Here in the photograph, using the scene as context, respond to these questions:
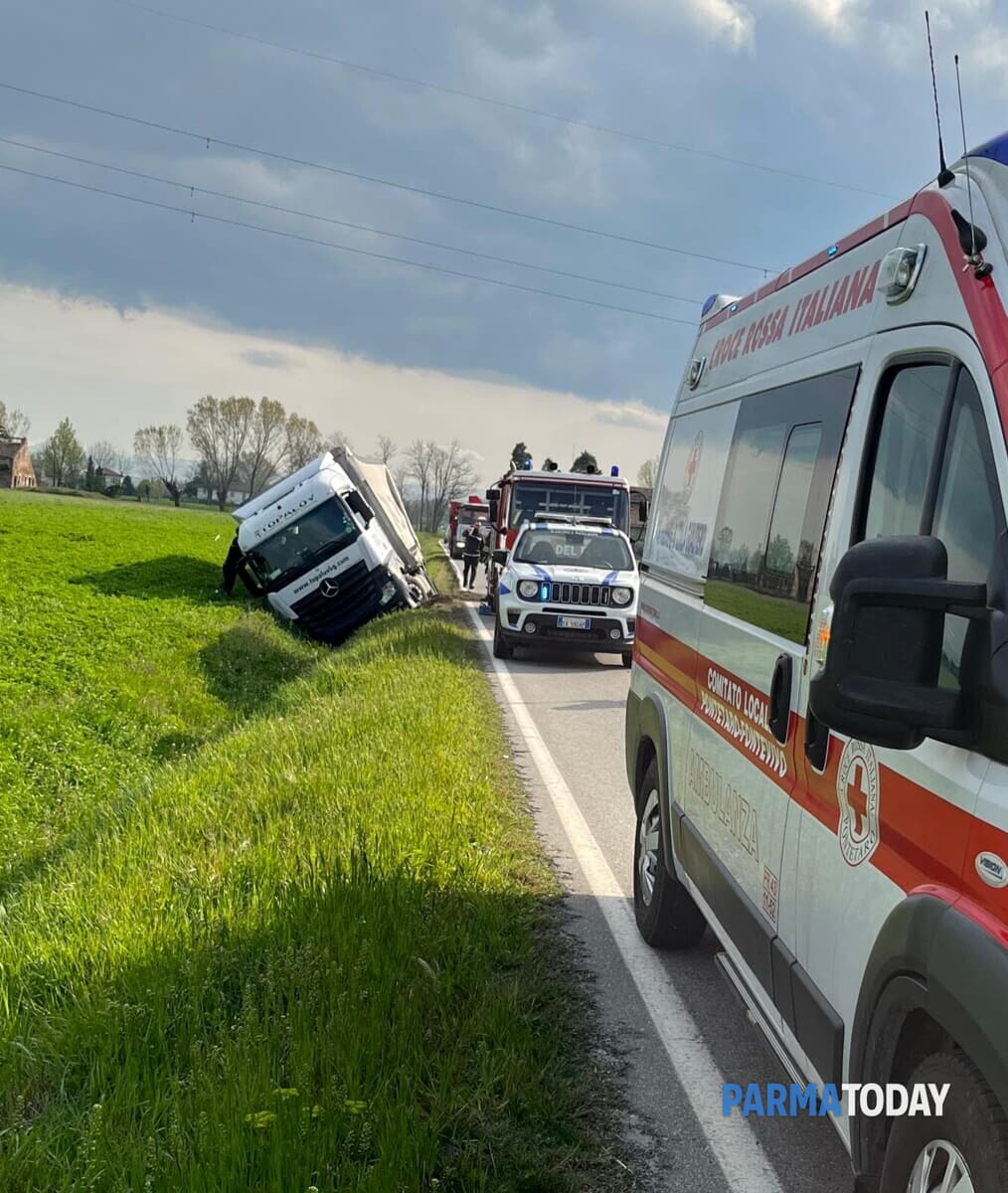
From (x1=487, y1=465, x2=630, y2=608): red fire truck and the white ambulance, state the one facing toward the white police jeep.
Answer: the red fire truck

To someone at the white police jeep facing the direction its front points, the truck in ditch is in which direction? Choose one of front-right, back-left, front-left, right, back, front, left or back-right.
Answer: back-right

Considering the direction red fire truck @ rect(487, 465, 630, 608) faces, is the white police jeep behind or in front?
in front

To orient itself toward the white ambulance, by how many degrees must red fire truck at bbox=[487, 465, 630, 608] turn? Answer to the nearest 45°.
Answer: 0° — it already faces it

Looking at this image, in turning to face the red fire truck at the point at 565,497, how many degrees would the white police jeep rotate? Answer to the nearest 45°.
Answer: approximately 180°

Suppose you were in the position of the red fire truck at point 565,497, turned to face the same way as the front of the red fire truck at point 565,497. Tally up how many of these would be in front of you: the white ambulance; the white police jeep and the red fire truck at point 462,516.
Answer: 2

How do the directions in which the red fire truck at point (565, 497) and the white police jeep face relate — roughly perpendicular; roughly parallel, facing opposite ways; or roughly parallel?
roughly parallel

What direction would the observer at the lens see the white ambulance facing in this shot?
facing the viewer and to the right of the viewer

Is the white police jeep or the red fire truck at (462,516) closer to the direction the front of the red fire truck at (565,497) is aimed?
the white police jeep

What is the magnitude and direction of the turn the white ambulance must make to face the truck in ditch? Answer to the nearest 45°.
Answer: approximately 180°

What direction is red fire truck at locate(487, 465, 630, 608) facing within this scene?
toward the camera

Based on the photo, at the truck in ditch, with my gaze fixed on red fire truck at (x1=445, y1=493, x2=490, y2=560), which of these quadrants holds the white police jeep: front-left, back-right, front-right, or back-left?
back-right

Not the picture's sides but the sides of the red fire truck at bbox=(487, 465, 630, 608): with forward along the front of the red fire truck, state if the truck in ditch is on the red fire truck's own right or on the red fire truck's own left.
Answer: on the red fire truck's own right

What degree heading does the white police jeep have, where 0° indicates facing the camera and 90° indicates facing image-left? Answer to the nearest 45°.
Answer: approximately 0°

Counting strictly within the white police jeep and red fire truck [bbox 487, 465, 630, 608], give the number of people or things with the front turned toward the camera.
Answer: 2

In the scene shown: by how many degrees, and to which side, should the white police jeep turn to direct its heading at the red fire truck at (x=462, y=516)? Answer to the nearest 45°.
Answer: approximately 180°

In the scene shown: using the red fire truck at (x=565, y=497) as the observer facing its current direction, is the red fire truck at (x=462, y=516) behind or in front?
behind
